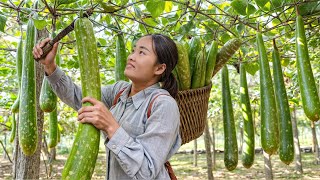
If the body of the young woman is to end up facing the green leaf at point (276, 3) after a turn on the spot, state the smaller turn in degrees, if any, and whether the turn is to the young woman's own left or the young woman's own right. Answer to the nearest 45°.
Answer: approximately 135° to the young woman's own left

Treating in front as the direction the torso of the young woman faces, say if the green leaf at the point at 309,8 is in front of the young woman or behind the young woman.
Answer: behind

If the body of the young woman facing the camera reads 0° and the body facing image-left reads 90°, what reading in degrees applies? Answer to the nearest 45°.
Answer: approximately 45°

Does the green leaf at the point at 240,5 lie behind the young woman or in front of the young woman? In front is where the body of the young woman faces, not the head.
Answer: behind

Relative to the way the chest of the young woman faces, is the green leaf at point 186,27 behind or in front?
behind
